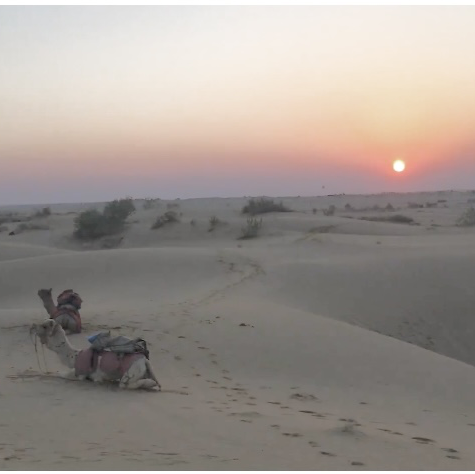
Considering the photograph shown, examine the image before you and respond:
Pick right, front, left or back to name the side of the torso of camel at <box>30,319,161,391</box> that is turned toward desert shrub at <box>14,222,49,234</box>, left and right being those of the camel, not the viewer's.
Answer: right

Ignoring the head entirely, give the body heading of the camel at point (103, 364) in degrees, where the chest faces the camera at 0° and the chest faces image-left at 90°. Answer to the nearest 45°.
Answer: approximately 90°

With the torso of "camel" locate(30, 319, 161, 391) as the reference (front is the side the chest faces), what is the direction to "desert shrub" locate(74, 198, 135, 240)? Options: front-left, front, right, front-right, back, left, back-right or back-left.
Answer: right

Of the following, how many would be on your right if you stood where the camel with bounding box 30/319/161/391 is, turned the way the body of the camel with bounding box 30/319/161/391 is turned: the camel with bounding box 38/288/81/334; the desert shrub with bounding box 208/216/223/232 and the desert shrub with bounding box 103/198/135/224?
3

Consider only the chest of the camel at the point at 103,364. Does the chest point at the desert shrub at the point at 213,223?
no

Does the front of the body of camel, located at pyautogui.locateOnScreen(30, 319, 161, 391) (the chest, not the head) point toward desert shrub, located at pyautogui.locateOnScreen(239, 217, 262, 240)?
no

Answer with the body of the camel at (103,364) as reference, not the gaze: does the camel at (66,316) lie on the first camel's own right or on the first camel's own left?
on the first camel's own right

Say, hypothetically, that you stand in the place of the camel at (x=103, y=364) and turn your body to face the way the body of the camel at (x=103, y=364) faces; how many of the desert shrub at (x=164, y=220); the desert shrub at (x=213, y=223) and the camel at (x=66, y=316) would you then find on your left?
0

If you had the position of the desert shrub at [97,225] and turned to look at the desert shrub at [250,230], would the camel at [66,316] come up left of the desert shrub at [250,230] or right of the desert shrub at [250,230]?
right
